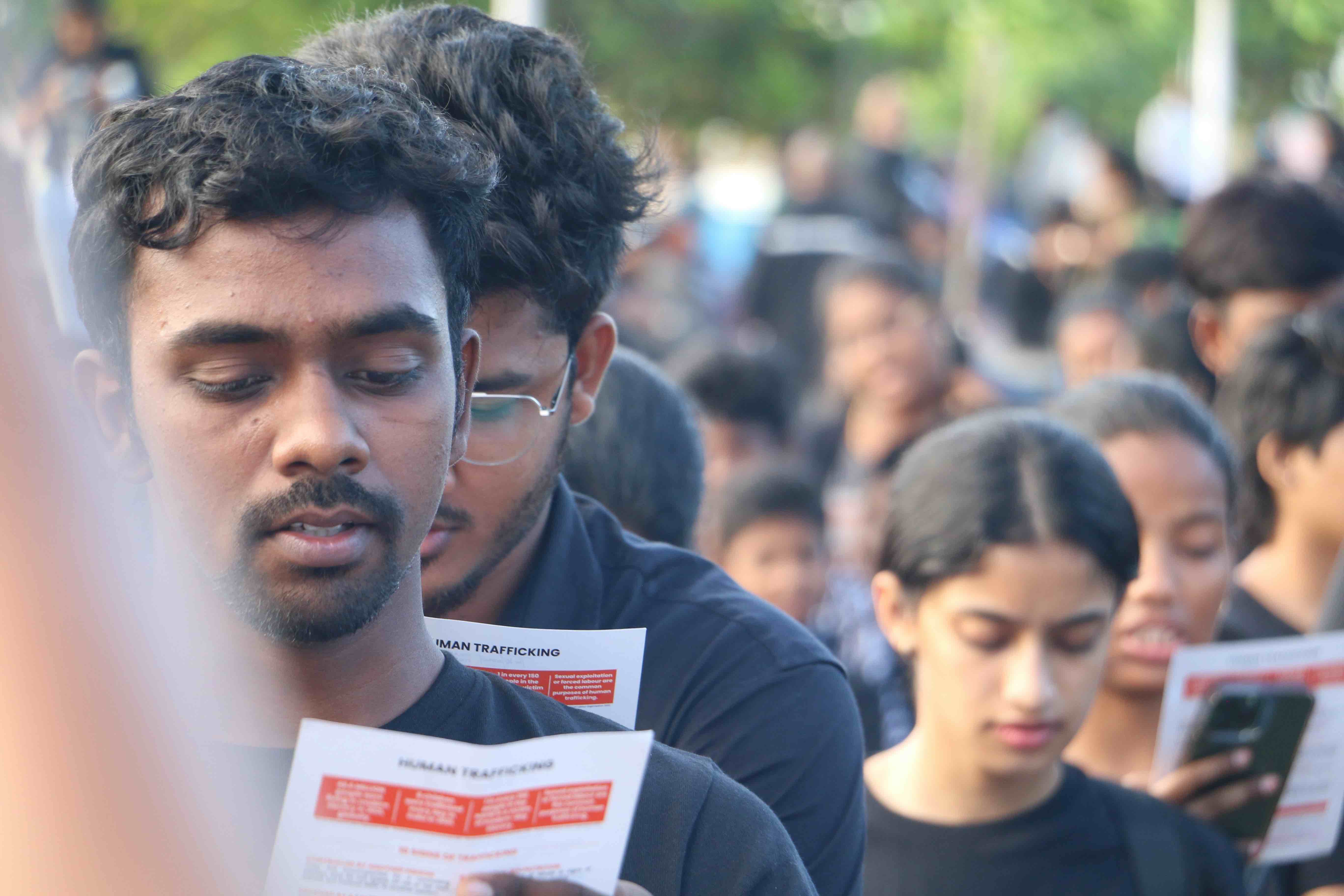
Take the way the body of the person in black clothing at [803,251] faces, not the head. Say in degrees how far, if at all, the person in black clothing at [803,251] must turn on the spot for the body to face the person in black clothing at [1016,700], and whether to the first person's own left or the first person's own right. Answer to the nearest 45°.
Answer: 0° — they already face them

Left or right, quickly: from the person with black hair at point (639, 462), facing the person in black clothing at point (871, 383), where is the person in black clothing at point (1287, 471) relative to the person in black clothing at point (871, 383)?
right

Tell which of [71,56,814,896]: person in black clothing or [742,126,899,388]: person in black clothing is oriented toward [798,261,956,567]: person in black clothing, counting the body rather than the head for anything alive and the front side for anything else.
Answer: [742,126,899,388]: person in black clothing

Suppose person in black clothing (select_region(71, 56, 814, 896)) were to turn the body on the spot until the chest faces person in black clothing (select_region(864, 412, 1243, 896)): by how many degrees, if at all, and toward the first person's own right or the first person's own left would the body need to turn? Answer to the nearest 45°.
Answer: approximately 135° to the first person's own left

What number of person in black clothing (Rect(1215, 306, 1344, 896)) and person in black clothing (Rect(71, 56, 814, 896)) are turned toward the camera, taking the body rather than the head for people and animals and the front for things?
1

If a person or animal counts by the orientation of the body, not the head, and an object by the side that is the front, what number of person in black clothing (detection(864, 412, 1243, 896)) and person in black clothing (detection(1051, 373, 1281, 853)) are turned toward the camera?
2
